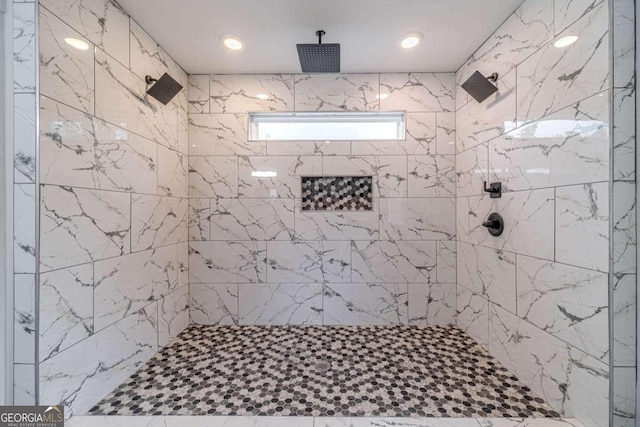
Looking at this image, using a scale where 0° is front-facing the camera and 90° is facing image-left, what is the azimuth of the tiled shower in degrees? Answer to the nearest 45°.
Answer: approximately 0°
